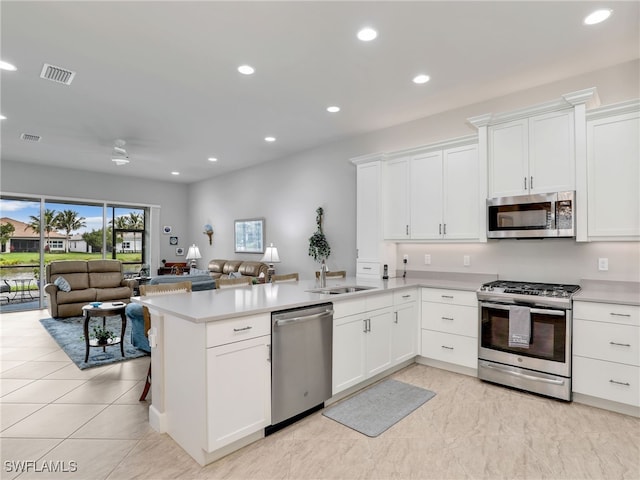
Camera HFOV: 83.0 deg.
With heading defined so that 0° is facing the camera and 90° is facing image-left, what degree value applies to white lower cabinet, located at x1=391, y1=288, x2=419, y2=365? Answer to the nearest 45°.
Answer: approximately 315°

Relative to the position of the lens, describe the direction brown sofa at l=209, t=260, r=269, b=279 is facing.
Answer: facing the viewer and to the left of the viewer

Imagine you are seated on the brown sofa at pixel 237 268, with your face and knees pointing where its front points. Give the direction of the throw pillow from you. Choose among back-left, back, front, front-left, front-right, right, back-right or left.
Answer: front-right

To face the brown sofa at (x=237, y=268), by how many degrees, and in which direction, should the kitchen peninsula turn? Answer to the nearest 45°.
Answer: approximately 135° to its left

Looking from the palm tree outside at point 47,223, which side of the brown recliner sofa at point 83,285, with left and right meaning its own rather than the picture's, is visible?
back

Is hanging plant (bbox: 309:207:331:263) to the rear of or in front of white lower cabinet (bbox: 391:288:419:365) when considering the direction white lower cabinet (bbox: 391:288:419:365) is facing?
to the rear

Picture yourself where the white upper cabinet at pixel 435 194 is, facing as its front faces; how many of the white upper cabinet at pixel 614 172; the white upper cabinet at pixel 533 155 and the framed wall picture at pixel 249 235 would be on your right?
1

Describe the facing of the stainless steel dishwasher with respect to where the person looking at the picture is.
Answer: facing the viewer and to the right of the viewer

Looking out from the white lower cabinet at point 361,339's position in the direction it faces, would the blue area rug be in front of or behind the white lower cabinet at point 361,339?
behind

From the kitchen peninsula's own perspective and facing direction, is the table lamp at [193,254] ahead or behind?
behind

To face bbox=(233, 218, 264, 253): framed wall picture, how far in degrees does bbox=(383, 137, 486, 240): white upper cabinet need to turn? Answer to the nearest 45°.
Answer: approximately 90° to its right
